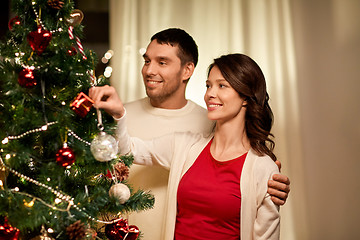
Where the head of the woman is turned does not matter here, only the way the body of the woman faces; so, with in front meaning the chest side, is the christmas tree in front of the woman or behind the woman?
in front

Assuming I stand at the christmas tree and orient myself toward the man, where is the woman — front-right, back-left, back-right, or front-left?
front-right

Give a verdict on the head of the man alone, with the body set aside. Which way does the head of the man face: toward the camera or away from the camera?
toward the camera

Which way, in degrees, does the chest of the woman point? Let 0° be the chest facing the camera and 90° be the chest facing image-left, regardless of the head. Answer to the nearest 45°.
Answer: approximately 45°
